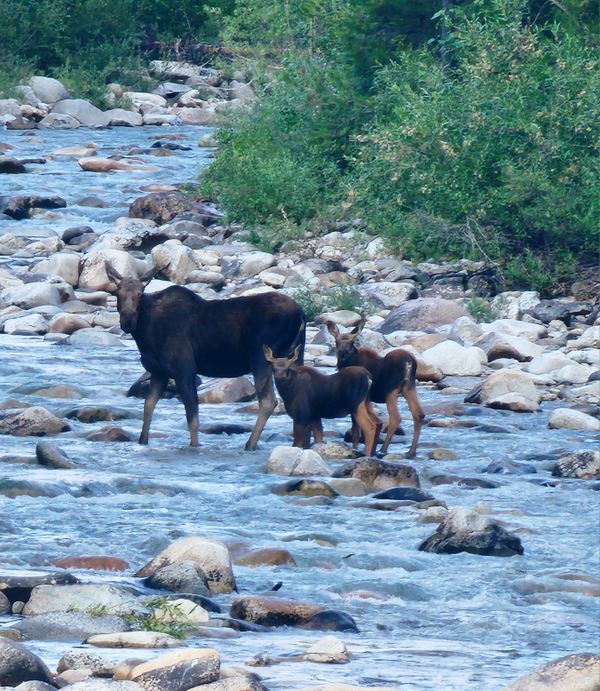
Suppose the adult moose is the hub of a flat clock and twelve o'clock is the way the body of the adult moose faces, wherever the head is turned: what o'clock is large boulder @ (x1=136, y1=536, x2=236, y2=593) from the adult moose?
The large boulder is roughly at 9 o'clock from the adult moose.

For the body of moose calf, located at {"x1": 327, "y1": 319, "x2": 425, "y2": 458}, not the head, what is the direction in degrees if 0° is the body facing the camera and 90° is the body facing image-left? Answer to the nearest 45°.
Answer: approximately 135°

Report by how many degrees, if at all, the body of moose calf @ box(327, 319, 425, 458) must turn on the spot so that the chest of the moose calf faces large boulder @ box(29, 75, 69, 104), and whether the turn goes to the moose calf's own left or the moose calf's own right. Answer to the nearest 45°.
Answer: approximately 45° to the moose calf's own right

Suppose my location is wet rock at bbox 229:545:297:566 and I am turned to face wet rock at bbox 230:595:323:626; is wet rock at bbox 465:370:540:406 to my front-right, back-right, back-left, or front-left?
back-left

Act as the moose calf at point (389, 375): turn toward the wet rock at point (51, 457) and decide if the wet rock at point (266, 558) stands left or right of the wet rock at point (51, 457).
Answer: left

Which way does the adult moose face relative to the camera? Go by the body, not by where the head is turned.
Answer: to the viewer's left

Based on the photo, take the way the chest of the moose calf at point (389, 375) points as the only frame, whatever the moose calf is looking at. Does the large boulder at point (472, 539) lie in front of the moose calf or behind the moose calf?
behind

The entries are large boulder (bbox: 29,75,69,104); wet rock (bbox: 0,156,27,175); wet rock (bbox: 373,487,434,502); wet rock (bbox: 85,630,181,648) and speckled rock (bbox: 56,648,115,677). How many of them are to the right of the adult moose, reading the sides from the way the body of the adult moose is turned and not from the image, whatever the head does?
2

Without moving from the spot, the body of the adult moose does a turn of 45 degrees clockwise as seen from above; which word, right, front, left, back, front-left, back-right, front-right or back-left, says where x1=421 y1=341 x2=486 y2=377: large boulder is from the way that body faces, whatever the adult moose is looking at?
right

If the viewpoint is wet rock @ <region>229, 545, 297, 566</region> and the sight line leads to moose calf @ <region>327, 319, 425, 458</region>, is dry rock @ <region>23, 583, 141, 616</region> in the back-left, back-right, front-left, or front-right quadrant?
back-left

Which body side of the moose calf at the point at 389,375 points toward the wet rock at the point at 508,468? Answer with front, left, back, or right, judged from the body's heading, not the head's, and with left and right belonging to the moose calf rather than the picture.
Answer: back
